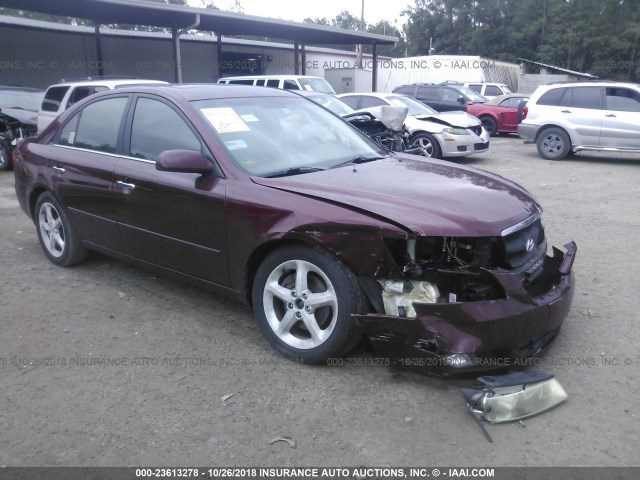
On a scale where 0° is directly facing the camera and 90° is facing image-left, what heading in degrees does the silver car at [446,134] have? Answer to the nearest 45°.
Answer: approximately 315°

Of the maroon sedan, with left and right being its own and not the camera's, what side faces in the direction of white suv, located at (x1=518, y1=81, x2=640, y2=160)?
left

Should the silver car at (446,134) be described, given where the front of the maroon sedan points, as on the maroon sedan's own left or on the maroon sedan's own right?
on the maroon sedan's own left

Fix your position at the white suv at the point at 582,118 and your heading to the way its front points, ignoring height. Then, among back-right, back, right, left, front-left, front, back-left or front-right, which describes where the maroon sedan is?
right

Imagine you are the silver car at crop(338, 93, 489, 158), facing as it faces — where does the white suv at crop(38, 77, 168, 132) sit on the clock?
The white suv is roughly at 4 o'clock from the silver car.

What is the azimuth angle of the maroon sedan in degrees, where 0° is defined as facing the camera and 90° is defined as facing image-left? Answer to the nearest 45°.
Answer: approximately 315°

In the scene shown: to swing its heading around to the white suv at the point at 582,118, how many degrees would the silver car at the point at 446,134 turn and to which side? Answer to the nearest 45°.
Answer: approximately 45° to its left

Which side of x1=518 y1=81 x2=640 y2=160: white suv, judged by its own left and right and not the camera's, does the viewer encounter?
right

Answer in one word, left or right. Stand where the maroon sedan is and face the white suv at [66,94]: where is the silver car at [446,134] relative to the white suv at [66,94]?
right

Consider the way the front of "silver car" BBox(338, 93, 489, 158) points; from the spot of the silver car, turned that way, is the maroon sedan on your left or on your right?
on your right

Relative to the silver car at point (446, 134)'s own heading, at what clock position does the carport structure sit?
The carport structure is roughly at 6 o'clock from the silver car.
